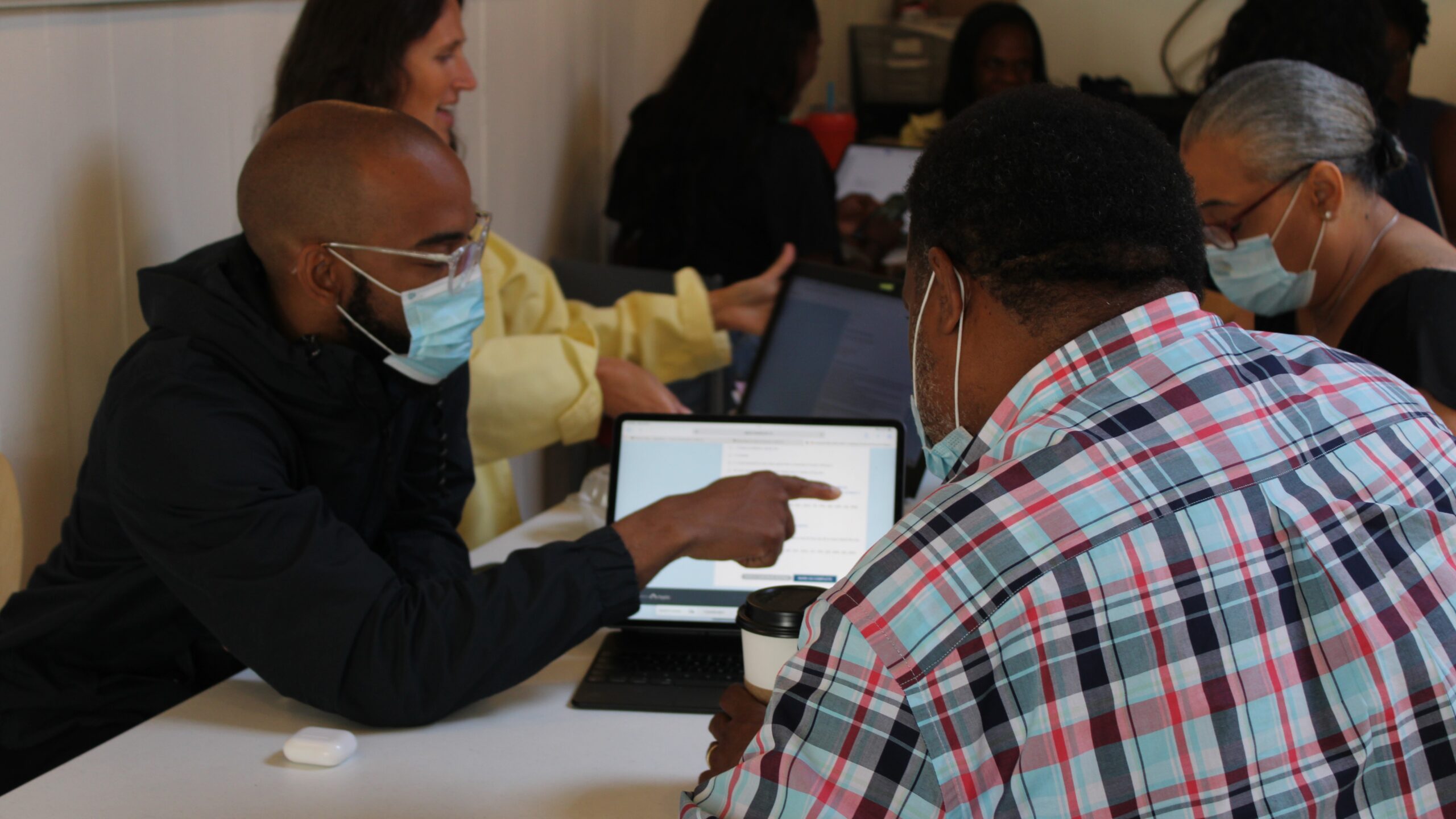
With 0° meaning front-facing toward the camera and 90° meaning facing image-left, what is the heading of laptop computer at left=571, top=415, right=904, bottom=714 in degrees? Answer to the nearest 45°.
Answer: approximately 0°

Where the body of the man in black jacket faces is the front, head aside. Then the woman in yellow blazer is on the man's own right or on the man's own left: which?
on the man's own left

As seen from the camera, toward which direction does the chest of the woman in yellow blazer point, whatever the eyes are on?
to the viewer's right

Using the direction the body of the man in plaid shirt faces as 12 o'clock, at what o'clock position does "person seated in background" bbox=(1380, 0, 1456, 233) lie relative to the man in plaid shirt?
The person seated in background is roughly at 2 o'clock from the man in plaid shirt.

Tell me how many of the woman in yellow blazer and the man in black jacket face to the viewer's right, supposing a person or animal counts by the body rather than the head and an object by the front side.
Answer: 2

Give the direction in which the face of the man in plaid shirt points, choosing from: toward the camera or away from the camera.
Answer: away from the camera

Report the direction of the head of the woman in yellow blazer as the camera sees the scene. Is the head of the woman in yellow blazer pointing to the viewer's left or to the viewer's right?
to the viewer's right

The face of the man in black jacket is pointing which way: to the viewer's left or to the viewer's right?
to the viewer's right

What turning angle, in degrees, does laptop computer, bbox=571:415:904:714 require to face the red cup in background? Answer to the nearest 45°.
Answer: approximately 180°

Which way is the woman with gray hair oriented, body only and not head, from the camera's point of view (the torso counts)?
to the viewer's left
